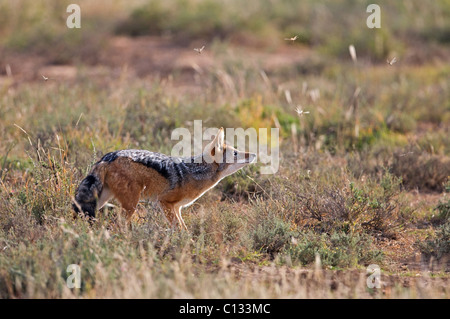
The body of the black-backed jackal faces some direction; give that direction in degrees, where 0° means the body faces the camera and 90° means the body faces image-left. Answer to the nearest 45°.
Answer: approximately 270°

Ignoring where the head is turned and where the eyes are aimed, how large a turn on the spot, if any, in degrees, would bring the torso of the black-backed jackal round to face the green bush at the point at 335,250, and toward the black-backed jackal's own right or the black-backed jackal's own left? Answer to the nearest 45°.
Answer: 0° — it already faces it
